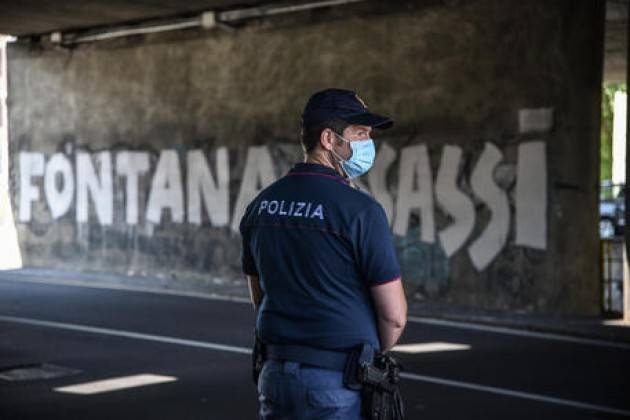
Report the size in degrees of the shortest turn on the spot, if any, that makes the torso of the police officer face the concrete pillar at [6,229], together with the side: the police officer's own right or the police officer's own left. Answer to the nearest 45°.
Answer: approximately 45° to the police officer's own left

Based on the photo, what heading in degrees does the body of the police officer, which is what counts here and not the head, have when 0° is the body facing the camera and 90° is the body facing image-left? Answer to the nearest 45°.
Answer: approximately 225°

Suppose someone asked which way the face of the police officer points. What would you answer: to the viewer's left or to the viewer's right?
to the viewer's right

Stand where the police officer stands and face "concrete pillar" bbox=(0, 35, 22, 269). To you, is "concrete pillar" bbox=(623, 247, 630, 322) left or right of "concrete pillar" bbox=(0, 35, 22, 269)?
right
